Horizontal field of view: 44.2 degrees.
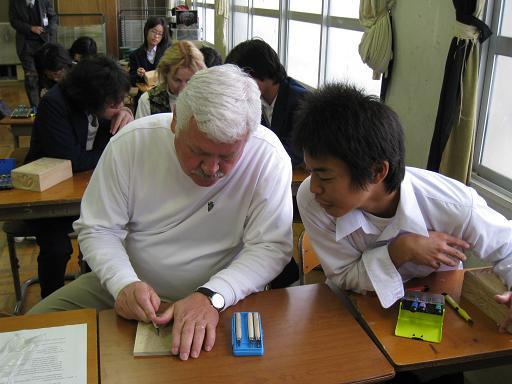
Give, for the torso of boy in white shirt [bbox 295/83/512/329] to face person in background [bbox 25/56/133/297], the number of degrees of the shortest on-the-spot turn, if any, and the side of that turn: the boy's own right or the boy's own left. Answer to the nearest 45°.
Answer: approximately 90° to the boy's own right

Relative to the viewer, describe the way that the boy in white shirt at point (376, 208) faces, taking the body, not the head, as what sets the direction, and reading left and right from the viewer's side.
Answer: facing the viewer and to the left of the viewer

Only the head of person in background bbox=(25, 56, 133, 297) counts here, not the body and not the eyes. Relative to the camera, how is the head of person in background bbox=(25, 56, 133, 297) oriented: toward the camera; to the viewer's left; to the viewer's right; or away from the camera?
to the viewer's right

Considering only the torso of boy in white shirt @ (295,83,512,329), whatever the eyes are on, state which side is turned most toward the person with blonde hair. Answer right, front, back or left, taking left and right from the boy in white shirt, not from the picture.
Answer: right

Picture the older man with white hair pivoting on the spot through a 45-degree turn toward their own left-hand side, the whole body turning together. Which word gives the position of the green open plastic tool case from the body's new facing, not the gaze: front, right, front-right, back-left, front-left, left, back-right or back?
front

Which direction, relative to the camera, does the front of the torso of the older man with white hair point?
toward the camera

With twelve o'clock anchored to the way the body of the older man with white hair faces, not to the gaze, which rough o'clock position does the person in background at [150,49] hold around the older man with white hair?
The person in background is roughly at 6 o'clock from the older man with white hair.
